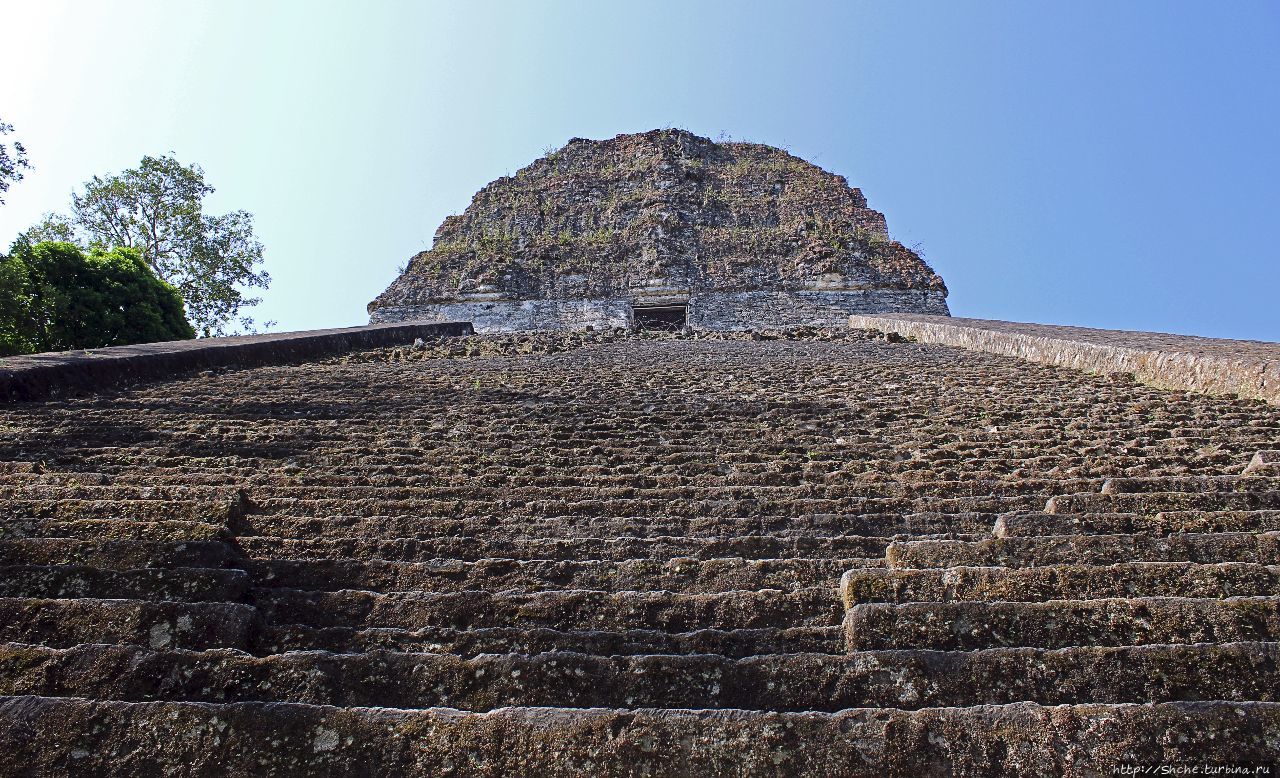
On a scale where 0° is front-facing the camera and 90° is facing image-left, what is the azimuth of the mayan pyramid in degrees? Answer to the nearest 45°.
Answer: approximately 0°
